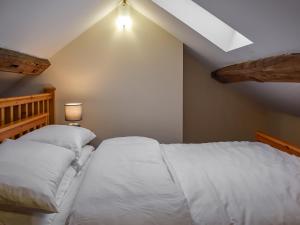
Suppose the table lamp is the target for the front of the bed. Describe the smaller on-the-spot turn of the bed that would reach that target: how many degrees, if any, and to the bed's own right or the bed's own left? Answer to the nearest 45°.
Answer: approximately 135° to the bed's own left

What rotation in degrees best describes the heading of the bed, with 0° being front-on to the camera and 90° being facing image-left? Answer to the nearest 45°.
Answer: approximately 270°
